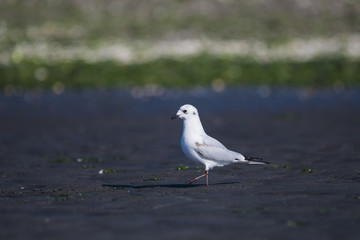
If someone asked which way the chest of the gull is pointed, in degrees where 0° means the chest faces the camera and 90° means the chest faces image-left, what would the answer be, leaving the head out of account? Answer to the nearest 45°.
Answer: approximately 90°
